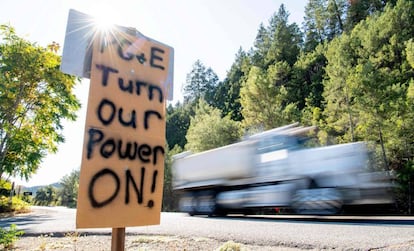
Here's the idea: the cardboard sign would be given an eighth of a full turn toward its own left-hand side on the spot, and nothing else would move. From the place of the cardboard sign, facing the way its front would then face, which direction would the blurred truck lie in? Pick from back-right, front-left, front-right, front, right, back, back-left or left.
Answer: left

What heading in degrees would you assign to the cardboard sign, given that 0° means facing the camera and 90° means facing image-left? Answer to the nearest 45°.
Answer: approximately 0°
